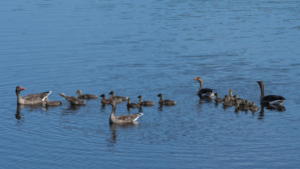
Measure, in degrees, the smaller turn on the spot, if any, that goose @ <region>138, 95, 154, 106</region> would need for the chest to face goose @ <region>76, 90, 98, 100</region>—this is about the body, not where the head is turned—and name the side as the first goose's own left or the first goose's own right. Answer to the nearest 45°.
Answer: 0° — it already faces it

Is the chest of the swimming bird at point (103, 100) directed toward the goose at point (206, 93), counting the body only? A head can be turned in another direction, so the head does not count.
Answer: no

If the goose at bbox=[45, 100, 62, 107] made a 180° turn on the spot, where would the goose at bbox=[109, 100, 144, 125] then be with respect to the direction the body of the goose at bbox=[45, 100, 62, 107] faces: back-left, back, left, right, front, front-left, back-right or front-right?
front-right

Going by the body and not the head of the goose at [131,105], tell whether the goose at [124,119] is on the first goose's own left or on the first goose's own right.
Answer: on the first goose's own left

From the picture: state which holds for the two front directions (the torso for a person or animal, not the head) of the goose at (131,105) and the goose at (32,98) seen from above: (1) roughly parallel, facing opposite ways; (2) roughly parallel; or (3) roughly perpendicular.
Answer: roughly parallel

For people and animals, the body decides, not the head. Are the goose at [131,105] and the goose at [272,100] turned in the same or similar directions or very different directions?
same or similar directions

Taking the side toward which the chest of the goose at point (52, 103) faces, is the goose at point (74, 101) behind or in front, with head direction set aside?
behind

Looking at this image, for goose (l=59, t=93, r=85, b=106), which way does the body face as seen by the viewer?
to the viewer's left

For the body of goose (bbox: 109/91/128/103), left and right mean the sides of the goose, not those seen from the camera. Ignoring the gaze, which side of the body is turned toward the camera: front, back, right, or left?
left

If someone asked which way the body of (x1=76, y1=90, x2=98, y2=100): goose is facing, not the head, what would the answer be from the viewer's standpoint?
to the viewer's left

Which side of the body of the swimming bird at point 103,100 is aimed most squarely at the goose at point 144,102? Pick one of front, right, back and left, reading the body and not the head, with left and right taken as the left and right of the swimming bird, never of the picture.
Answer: back

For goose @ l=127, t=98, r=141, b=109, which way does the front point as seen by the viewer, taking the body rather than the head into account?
to the viewer's left

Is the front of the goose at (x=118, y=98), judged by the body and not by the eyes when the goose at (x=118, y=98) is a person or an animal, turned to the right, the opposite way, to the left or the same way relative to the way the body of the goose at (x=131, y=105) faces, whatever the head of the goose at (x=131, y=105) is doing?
the same way

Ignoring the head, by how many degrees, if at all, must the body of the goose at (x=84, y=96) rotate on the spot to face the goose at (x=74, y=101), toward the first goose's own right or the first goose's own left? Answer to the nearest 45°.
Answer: approximately 45° to the first goose's own left

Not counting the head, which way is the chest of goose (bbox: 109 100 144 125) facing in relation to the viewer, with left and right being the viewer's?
facing to the left of the viewer
